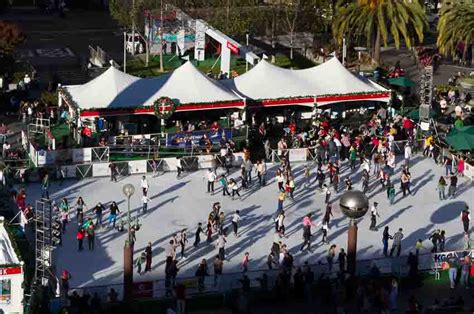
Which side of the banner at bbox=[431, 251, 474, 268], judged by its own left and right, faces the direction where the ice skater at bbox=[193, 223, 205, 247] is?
right

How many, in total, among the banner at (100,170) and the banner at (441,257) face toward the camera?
2

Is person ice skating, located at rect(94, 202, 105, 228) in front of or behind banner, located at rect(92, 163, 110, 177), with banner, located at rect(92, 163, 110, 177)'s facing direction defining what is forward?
in front

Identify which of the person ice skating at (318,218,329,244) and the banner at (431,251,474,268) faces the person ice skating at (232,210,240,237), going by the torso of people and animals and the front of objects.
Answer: the person ice skating at (318,218,329,244)

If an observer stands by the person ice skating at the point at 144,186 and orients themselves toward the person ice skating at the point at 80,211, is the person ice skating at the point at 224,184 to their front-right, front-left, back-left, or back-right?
back-left

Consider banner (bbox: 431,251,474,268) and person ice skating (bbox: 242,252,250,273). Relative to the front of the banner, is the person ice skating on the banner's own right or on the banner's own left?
on the banner's own right
